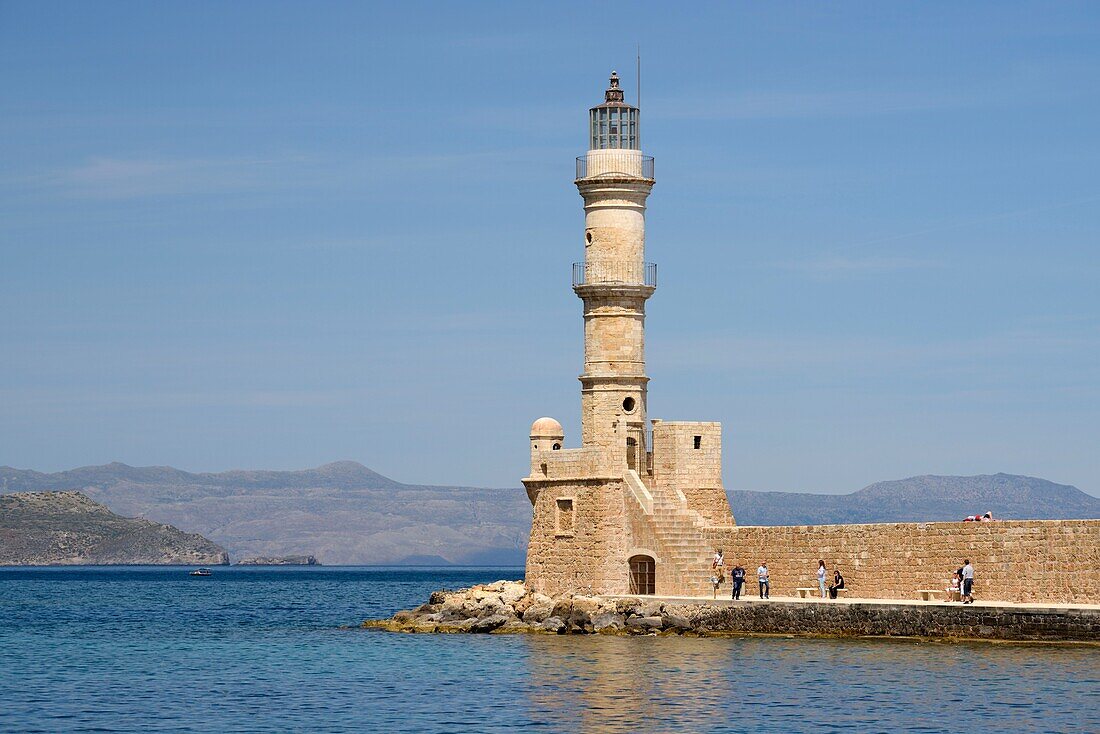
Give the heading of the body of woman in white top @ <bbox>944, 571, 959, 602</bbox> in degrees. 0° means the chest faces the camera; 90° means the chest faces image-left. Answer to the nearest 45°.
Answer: approximately 45°

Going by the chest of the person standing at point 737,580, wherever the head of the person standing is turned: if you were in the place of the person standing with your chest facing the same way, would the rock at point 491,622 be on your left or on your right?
on your right

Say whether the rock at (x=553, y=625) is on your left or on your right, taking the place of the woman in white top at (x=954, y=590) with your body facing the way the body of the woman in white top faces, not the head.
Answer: on your right

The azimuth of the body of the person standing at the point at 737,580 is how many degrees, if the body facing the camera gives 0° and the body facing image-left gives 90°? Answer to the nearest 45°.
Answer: approximately 0°

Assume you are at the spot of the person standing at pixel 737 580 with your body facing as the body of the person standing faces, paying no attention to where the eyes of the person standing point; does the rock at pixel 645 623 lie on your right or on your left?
on your right

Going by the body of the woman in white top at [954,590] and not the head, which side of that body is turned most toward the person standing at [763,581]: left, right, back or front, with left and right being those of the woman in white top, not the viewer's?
right

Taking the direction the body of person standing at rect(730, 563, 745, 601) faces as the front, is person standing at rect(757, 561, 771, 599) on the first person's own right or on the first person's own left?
on the first person's own left
